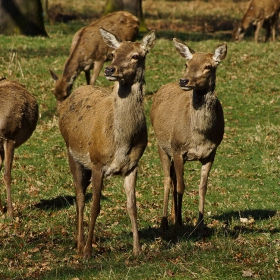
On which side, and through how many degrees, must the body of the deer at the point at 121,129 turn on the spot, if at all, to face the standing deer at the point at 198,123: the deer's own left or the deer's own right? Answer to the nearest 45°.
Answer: approximately 90° to the deer's own left

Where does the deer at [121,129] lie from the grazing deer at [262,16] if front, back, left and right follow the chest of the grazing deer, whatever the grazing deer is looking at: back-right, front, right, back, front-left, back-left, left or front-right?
left

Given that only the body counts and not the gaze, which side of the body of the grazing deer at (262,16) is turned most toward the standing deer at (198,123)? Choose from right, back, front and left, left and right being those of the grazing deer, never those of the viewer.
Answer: left

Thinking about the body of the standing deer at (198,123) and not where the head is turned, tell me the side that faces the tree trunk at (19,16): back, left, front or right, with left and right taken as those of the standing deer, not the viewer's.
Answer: back

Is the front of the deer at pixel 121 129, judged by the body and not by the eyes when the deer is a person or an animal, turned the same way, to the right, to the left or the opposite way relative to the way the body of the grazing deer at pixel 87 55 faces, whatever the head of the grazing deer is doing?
to the left

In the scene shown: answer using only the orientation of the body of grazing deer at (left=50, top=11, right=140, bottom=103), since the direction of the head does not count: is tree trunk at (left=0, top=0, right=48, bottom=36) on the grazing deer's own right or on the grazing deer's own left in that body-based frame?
on the grazing deer's own right

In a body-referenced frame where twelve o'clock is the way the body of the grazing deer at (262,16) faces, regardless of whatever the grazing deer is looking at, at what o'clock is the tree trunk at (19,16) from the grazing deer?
The tree trunk is roughly at 11 o'clock from the grazing deer.

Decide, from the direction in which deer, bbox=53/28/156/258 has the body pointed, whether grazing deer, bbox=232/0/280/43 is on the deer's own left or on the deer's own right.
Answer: on the deer's own left

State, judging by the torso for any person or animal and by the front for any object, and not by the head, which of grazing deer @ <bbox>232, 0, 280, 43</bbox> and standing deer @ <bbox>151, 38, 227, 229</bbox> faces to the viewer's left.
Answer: the grazing deer

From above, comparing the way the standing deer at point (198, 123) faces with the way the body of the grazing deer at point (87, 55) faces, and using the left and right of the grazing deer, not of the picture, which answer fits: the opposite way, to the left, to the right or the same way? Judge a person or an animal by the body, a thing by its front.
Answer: to the left

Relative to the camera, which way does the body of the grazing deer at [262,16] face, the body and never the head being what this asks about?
to the viewer's left

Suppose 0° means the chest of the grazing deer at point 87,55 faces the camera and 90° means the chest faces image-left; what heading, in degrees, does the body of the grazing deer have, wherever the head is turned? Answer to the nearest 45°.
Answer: approximately 45°

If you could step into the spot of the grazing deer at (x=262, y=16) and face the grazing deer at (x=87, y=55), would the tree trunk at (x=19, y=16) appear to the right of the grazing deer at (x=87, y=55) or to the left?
right

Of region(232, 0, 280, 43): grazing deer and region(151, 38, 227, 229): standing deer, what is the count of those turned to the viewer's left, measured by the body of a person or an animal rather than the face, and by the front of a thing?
1
